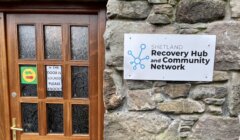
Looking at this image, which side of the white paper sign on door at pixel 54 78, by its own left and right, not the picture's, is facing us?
front

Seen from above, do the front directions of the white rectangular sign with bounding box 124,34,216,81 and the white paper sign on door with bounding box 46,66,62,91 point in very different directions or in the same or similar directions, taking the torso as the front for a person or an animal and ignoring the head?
same or similar directions

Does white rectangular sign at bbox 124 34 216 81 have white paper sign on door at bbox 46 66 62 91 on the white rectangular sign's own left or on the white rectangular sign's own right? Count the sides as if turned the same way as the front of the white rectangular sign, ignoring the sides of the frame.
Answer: on the white rectangular sign's own right

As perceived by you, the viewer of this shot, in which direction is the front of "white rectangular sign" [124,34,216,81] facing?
facing the viewer

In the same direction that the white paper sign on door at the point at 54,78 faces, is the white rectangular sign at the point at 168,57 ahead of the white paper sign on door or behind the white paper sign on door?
ahead

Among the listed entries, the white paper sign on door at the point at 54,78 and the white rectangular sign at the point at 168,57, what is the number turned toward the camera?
2

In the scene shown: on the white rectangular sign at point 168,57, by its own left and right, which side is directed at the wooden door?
right
